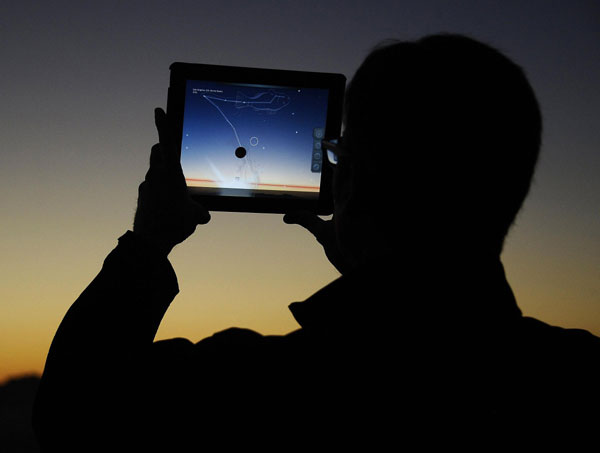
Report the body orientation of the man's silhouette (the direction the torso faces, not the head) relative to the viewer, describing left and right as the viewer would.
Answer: facing away from the viewer and to the left of the viewer
